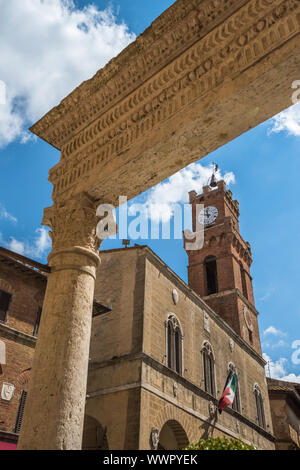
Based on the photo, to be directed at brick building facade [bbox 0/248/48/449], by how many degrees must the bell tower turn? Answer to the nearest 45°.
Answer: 0° — it already faces it

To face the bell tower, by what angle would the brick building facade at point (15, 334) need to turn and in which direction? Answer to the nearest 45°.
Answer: approximately 90° to its left

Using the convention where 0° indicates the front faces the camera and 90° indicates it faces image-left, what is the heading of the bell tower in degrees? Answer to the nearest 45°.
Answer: approximately 45°

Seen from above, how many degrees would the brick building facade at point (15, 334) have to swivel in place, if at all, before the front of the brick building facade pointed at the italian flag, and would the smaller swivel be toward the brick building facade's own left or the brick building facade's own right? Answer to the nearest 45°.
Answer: approximately 45° to the brick building facade's own left

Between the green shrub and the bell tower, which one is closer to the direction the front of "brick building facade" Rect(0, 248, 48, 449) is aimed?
the green shrub
